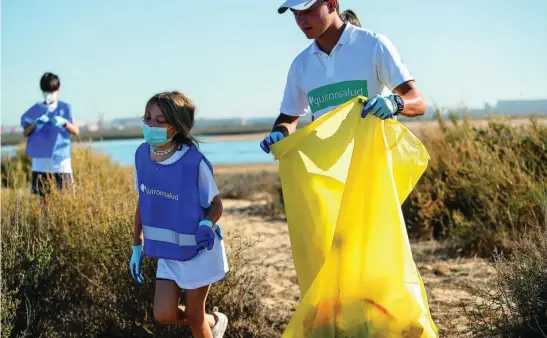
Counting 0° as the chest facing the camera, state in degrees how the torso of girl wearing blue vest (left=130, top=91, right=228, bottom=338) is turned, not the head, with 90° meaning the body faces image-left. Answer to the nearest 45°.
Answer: approximately 45°

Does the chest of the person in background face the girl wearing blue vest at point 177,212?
yes

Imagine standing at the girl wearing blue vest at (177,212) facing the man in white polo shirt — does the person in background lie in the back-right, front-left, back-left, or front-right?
back-left

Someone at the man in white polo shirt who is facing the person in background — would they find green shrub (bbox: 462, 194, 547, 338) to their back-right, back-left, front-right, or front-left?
back-right

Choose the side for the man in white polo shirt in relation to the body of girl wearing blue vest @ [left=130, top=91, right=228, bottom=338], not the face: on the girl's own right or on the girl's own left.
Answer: on the girl's own left

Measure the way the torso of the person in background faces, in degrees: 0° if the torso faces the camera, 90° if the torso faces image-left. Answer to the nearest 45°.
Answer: approximately 0°

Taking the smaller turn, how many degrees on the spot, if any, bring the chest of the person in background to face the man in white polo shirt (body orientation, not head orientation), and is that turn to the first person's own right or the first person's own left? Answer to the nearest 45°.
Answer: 0° — they already face them

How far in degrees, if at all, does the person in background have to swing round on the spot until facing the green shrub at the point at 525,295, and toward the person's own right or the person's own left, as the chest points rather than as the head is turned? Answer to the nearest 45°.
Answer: approximately 45° to the person's own left
